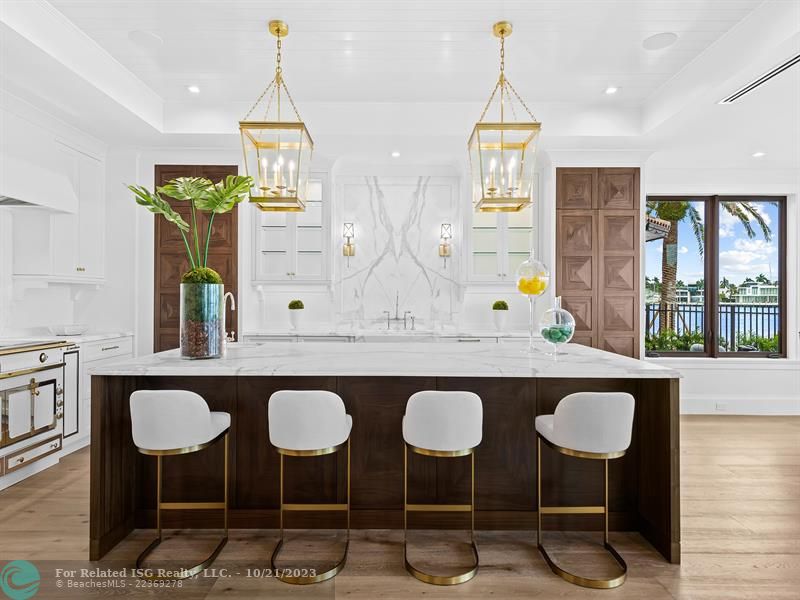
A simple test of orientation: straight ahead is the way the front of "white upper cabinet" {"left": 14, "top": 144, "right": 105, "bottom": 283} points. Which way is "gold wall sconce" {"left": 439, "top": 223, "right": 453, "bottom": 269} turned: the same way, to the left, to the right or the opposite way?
to the right

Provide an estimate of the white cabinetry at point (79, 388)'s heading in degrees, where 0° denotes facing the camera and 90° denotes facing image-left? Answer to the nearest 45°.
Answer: approximately 315°

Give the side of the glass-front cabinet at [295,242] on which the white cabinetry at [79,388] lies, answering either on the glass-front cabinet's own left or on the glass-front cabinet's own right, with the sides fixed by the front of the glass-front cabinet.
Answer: on the glass-front cabinet's own right

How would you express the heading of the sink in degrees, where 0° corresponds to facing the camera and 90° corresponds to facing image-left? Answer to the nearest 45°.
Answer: approximately 0°

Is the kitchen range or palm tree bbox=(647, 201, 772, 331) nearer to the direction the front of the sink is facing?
the kitchen range

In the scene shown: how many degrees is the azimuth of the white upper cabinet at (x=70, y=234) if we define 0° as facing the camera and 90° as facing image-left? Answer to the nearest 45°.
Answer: approximately 315°

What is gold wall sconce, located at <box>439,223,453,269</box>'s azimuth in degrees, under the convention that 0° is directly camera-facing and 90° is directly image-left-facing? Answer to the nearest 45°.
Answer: approximately 0°

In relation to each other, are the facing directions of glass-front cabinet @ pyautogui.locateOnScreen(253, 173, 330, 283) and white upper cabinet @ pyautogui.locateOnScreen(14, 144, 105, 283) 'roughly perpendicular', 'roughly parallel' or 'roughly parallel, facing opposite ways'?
roughly perpendicular
